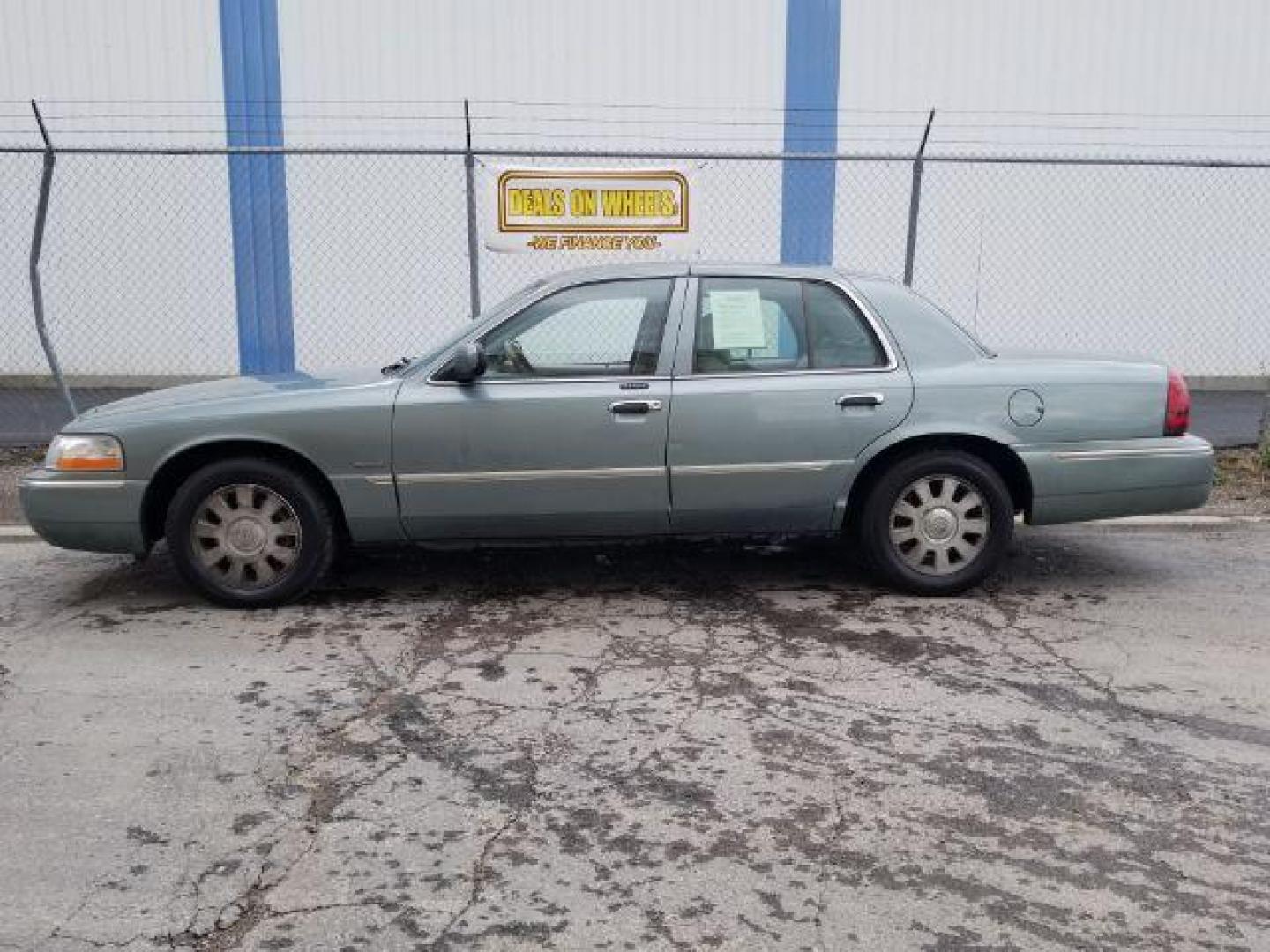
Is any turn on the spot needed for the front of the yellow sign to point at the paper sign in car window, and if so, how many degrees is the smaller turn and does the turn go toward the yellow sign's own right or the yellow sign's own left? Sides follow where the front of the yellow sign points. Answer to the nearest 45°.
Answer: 0° — it already faces it

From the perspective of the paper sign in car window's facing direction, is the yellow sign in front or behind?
behind

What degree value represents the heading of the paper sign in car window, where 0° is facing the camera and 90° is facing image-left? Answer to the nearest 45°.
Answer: approximately 0°

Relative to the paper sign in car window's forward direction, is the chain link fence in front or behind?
behind

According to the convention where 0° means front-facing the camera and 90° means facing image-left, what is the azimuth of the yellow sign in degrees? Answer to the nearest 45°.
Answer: approximately 0°

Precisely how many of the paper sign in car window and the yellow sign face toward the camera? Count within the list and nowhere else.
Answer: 2
